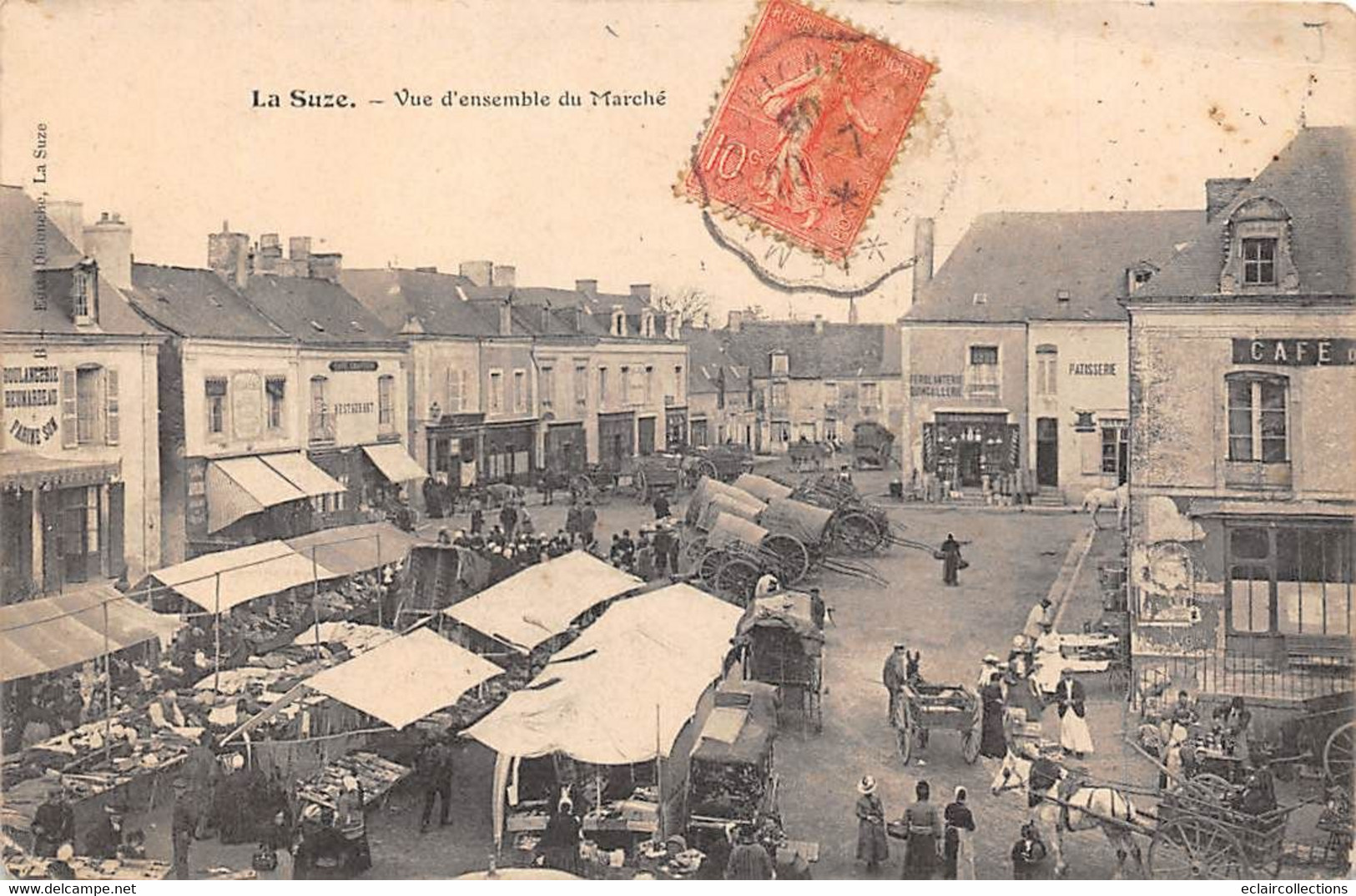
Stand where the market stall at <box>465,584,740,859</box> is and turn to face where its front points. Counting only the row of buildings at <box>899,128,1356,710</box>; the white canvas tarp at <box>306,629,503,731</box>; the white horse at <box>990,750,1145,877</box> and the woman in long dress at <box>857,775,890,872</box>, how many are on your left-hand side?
3

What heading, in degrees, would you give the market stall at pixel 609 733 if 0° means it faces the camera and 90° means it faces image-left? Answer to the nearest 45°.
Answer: approximately 0°

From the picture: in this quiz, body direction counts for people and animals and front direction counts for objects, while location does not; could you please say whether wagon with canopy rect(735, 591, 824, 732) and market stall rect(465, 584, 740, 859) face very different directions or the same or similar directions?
very different directions

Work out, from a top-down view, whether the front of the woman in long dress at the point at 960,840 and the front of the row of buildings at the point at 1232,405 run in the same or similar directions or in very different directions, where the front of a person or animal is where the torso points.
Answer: very different directions

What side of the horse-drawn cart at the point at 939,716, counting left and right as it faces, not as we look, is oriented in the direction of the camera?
back

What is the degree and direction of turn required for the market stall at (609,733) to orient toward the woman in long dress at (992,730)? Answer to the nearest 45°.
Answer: approximately 90° to its left

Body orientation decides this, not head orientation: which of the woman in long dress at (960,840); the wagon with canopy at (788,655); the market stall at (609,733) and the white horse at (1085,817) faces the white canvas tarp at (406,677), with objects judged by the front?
the white horse
